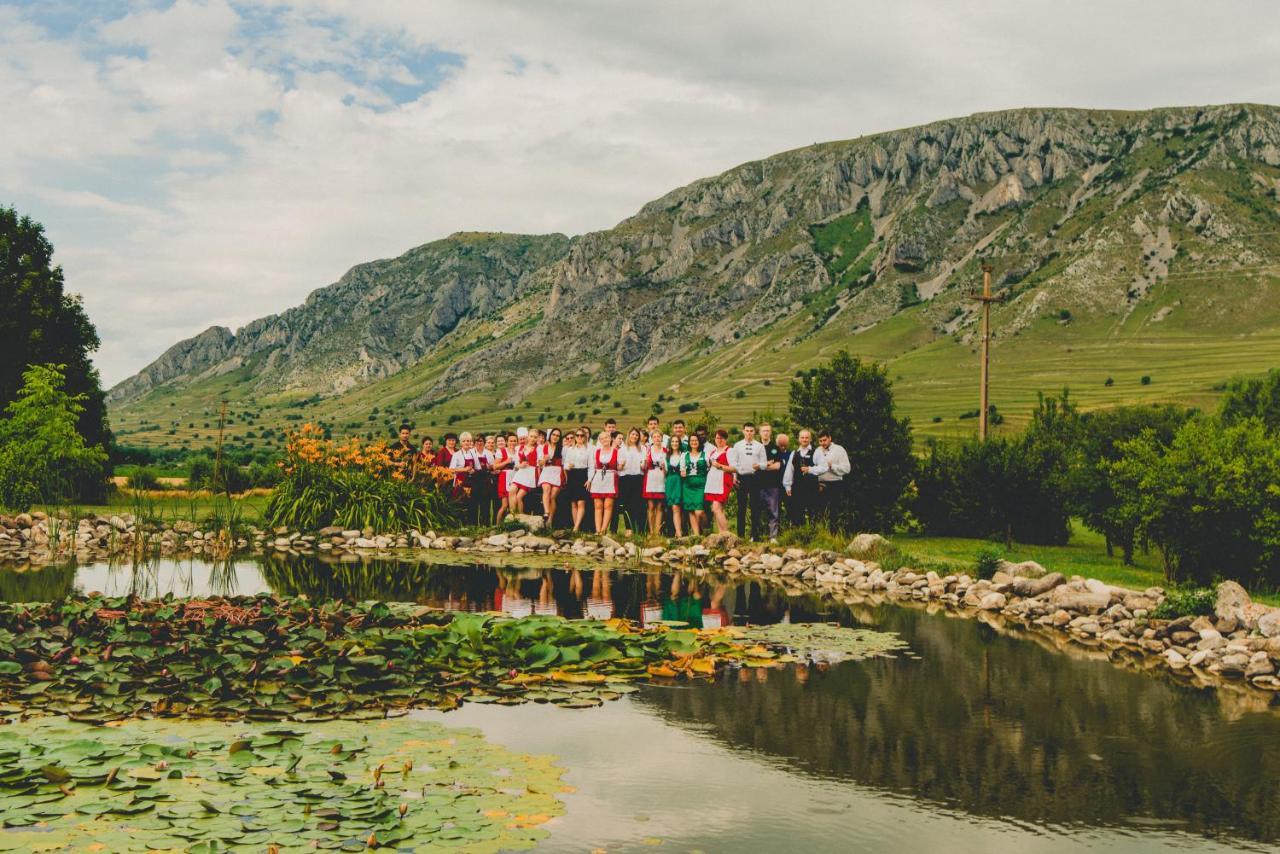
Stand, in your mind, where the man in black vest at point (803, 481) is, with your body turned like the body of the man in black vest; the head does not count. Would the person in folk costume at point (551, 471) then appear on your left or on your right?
on your right

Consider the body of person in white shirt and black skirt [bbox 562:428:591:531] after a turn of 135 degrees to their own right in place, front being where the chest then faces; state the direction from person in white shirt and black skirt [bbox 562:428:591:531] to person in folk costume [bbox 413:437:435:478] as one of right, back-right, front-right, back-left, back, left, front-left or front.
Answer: front

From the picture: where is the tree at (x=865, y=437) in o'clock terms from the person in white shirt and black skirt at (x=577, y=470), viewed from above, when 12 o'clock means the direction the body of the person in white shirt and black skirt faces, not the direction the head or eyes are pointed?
The tree is roughly at 9 o'clock from the person in white shirt and black skirt.

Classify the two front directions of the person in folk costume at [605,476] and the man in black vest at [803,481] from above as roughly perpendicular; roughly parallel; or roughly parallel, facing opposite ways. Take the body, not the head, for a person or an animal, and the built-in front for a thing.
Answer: roughly parallel

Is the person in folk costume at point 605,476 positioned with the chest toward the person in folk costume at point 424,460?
no

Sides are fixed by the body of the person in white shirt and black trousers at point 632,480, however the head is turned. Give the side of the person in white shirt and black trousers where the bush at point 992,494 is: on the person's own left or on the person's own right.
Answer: on the person's own left

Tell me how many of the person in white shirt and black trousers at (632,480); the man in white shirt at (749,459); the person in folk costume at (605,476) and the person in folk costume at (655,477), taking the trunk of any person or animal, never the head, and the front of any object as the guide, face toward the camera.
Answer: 4

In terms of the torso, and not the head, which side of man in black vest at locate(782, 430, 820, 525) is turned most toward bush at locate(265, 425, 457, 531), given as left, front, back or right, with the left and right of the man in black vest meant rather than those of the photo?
right

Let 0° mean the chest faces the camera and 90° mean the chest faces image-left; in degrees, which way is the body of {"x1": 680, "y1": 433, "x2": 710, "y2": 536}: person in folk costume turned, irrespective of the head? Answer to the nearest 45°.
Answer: approximately 45°

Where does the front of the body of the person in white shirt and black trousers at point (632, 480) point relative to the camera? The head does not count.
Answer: toward the camera

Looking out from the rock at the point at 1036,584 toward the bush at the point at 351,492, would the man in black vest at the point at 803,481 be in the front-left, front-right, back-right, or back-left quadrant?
front-right

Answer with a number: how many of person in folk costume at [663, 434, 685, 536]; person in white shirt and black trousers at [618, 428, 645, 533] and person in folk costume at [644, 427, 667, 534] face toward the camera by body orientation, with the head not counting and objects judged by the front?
3

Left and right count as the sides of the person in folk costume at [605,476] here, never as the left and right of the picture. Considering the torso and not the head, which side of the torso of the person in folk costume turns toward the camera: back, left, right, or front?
front

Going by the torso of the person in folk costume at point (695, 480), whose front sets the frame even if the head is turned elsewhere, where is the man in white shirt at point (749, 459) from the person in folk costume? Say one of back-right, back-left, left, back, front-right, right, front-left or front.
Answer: left

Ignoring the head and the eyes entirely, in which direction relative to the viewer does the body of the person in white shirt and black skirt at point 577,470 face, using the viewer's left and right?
facing the viewer
